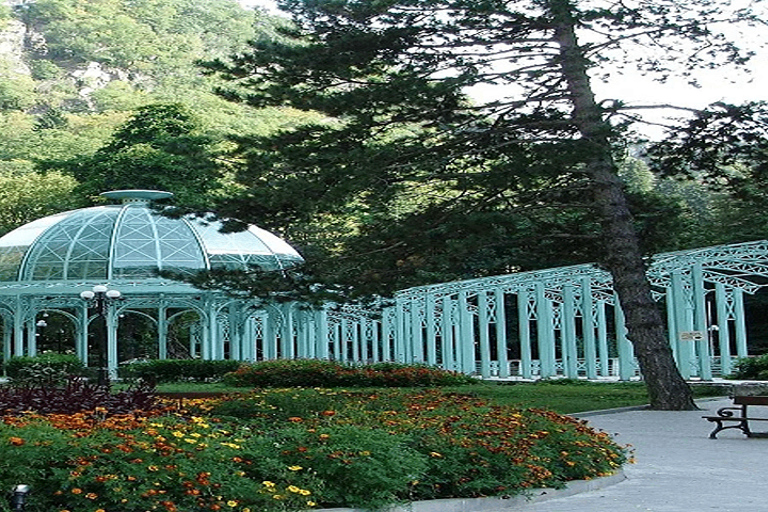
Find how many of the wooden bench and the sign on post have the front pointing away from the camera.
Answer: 0

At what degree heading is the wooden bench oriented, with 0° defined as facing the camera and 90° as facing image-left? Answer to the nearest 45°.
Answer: approximately 45°

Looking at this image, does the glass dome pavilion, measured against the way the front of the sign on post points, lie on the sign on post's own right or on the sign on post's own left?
on the sign on post's own right

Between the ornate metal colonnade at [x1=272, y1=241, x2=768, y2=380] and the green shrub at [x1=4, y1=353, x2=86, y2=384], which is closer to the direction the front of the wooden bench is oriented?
the green shrub

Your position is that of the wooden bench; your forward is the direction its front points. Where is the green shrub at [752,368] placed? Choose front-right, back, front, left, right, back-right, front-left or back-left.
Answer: back-right

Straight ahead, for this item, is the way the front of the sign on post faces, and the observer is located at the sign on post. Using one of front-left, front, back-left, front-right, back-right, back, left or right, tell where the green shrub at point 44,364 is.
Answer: right

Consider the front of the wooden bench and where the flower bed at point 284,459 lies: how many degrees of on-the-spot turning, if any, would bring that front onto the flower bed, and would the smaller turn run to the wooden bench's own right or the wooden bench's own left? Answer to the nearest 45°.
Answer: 0° — it already faces it

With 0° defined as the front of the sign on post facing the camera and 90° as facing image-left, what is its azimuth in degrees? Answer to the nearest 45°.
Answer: approximately 0°
